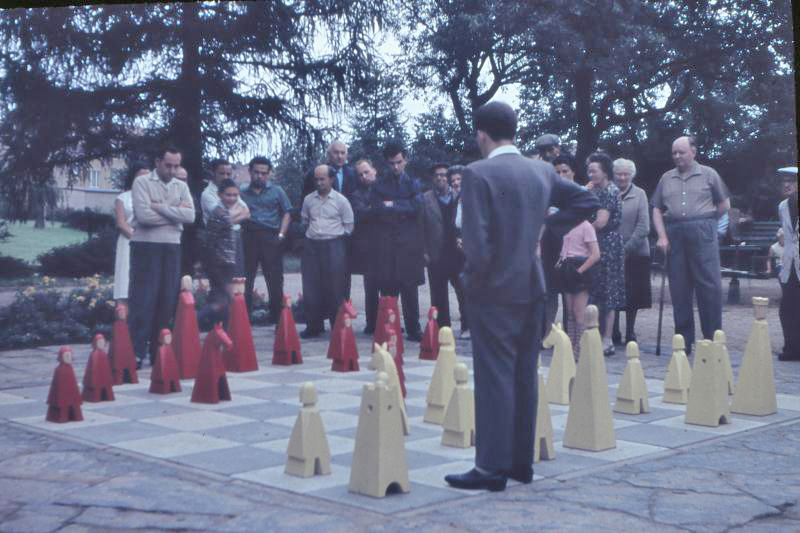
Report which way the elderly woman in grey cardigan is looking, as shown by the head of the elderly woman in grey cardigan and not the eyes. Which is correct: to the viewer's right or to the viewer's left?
to the viewer's left

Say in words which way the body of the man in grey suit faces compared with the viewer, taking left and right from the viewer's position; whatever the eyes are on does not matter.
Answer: facing away from the viewer and to the left of the viewer

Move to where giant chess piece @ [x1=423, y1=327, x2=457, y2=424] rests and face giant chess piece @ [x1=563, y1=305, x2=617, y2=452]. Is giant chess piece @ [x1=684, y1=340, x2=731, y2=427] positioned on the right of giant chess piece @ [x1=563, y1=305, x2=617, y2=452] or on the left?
left

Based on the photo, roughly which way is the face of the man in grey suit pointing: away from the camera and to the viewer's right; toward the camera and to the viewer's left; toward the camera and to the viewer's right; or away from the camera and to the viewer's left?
away from the camera and to the viewer's left

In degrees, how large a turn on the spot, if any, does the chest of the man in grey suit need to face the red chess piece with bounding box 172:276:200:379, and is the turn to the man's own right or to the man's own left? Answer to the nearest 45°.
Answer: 0° — they already face it
